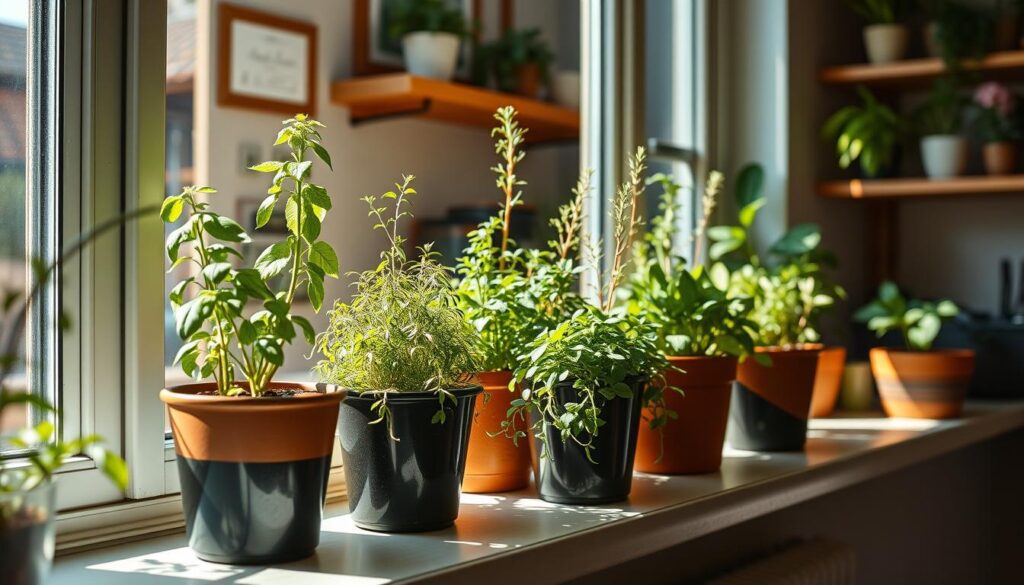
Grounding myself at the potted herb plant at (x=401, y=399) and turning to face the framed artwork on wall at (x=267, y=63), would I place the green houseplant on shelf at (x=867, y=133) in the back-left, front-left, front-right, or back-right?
front-right

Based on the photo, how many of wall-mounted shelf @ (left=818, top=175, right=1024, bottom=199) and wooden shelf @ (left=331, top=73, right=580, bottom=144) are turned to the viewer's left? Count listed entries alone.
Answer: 0

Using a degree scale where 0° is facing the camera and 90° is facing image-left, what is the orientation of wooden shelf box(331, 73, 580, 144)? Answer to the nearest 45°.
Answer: approximately 315°

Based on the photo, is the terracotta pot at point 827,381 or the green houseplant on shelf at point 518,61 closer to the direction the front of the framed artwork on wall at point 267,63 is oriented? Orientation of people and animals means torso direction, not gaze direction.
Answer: the terracotta pot

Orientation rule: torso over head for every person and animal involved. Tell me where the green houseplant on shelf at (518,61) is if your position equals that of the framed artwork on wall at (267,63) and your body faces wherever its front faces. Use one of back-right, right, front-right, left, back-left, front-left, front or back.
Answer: front-left

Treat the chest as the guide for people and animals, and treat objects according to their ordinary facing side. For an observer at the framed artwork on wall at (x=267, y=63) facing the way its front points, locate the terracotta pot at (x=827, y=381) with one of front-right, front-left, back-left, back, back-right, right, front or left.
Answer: front

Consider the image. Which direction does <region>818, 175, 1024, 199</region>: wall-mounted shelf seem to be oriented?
toward the camera

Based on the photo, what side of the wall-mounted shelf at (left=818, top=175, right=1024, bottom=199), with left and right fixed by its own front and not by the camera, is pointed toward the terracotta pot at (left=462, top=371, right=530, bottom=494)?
front

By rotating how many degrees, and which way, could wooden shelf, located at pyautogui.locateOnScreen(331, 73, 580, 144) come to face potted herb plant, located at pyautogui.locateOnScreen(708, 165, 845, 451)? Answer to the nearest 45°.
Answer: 0° — it already faces it

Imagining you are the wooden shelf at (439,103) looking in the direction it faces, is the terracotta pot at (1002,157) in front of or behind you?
in front

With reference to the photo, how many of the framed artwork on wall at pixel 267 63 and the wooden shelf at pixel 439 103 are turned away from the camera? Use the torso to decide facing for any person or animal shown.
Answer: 0

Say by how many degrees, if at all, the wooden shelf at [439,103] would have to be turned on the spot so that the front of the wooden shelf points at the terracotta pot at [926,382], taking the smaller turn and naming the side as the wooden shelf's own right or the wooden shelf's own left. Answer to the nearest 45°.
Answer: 0° — it already faces it

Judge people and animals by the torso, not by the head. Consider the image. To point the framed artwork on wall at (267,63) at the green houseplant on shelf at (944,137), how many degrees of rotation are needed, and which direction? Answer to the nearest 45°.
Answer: approximately 45° to its left
